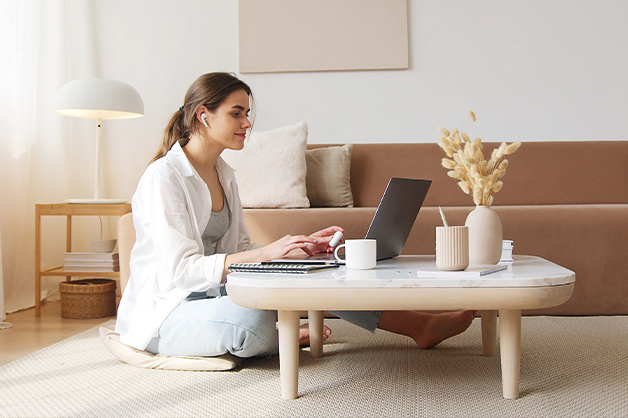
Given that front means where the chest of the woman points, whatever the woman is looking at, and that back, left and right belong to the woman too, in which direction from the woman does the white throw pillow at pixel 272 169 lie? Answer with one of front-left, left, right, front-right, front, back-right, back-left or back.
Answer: left

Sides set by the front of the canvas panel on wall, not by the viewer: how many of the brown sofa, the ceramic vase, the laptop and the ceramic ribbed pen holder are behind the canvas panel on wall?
0

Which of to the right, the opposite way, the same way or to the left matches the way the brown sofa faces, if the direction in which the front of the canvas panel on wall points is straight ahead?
the same way

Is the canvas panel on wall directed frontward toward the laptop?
yes

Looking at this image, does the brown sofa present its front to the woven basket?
no

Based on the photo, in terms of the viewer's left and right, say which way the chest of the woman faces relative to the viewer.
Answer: facing to the right of the viewer

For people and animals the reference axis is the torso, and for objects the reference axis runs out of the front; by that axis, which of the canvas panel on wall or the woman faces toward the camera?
the canvas panel on wall

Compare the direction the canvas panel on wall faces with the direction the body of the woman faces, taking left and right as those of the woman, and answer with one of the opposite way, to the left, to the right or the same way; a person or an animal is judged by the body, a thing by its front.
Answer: to the right

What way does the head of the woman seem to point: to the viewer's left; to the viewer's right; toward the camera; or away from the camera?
to the viewer's right

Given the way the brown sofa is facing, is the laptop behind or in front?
in front

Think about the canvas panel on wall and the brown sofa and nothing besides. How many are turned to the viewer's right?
0

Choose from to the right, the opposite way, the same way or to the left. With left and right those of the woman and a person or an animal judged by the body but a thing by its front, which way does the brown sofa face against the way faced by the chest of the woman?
to the right

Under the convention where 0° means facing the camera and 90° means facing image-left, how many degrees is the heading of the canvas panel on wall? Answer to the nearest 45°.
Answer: approximately 0°

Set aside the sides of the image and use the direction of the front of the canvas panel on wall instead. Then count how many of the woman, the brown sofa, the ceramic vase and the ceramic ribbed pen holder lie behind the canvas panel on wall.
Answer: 0

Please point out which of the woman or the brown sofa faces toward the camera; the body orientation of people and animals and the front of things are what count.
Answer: the brown sofa
